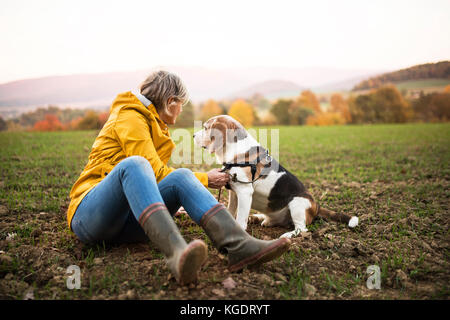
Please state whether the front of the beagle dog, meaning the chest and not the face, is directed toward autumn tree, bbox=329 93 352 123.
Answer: no

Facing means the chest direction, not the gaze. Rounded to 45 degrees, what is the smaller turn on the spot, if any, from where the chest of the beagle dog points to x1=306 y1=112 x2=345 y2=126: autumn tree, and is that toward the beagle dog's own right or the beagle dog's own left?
approximately 90° to the beagle dog's own right

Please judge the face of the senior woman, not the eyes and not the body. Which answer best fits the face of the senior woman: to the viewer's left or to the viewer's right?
to the viewer's right

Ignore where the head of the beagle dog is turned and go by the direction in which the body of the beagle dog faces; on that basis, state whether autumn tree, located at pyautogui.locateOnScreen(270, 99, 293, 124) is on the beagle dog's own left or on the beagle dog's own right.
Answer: on the beagle dog's own right

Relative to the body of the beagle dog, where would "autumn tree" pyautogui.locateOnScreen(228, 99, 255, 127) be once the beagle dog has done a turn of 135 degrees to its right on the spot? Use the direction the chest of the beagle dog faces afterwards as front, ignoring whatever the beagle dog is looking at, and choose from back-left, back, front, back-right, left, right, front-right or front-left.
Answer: front-left

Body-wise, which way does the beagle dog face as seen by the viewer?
to the viewer's left

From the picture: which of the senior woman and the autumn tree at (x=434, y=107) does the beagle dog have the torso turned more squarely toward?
the senior woman

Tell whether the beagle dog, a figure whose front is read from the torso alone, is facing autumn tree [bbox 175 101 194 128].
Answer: no
